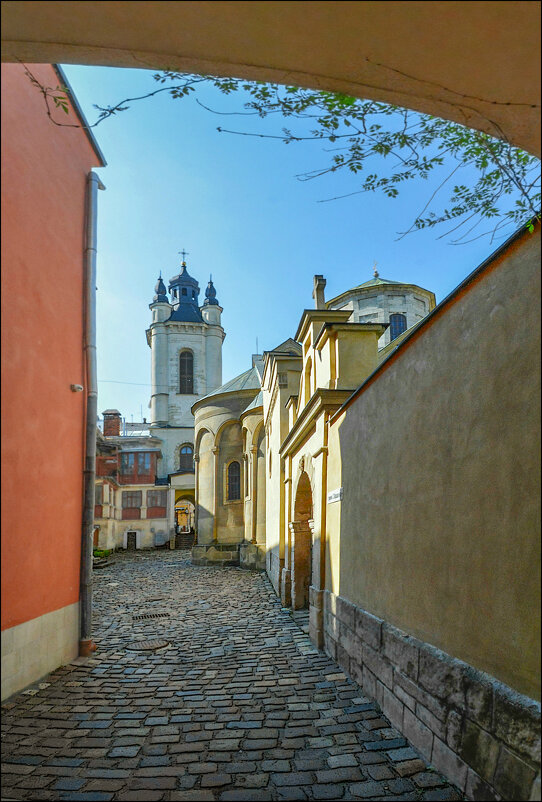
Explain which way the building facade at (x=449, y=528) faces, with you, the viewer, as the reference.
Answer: facing to the left of the viewer

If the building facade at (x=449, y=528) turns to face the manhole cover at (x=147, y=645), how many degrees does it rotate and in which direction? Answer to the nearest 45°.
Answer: approximately 45° to its right

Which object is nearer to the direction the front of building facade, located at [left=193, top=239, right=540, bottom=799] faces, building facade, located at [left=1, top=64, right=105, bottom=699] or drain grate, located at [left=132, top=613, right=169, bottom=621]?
the building facade

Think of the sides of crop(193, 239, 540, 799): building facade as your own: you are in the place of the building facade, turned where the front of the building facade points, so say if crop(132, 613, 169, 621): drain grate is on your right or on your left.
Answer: on your right
